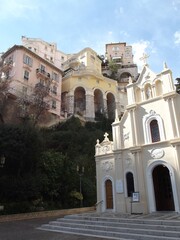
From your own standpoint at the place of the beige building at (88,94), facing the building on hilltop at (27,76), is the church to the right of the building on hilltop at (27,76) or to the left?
left

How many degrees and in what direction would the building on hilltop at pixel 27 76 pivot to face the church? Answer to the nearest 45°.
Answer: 0° — it already faces it

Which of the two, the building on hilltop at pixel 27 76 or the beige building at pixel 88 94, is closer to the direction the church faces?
the building on hilltop

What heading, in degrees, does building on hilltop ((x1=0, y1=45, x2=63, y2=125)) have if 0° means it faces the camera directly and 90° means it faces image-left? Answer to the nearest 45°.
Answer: approximately 315°

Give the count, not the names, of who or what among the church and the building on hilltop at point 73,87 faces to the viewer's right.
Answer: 0

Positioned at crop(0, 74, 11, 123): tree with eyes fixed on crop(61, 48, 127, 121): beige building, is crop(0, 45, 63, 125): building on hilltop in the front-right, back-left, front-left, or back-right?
front-left

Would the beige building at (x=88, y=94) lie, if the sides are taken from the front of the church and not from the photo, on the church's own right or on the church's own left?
on the church's own right

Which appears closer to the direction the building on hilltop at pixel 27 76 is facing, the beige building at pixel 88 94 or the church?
the church

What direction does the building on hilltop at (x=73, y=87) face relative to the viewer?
toward the camera

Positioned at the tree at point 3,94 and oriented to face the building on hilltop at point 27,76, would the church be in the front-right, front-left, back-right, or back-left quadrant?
back-right

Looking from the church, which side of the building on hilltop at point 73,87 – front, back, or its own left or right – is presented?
front

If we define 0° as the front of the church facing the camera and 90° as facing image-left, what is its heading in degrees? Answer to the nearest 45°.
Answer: approximately 45°

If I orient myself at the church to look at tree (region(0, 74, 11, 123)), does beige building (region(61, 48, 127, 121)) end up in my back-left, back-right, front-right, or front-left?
front-right
